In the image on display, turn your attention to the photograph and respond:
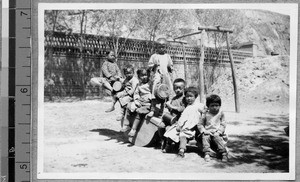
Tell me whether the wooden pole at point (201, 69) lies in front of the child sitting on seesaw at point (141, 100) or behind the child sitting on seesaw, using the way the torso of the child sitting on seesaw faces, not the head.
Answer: behind

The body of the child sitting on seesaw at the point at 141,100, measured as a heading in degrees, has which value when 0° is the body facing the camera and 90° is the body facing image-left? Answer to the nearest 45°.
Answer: approximately 45°
